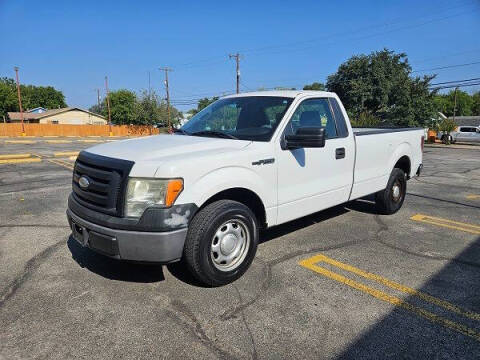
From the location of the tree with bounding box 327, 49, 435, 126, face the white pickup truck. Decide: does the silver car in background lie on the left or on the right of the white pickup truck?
left

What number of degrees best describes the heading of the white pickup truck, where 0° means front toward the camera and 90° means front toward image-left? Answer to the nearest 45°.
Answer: approximately 45°

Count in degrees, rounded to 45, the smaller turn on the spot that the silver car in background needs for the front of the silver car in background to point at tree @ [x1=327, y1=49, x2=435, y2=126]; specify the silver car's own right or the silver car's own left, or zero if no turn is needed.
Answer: approximately 45° to the silver car's own right

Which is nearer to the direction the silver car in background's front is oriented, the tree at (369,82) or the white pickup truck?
the tree

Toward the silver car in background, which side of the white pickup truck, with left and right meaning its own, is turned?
back

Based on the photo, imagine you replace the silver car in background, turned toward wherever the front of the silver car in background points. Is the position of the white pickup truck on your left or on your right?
on your left

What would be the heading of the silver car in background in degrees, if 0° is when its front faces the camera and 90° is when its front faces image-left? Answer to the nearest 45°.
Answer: approximately 90°

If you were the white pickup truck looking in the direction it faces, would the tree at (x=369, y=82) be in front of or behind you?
behind

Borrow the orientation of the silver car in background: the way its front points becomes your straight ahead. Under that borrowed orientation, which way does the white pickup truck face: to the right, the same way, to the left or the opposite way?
to the left
